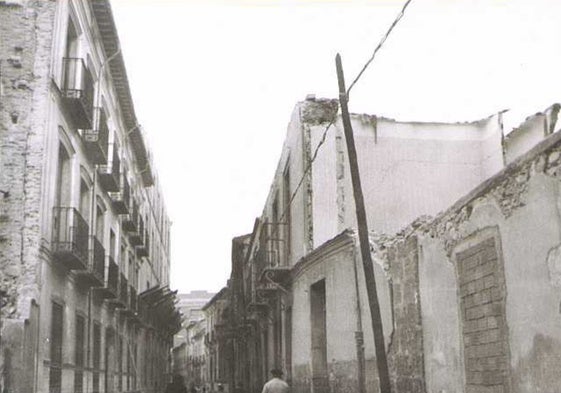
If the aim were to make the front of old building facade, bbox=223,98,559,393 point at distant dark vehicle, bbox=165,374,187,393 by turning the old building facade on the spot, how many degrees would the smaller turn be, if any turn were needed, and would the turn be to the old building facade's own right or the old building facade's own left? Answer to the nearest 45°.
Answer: approximately 45° to the old building facade's own right

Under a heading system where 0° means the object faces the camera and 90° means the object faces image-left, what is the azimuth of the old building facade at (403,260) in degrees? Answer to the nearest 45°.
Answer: approximately 45°
